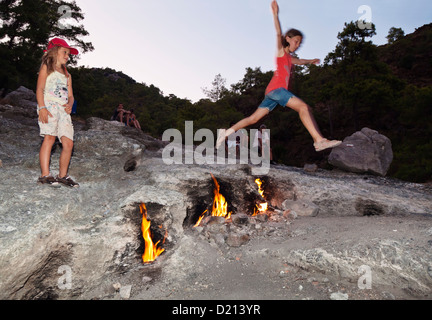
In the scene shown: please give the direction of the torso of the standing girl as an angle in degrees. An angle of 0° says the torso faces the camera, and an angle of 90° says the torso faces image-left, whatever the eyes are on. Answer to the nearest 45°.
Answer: approximately 315°

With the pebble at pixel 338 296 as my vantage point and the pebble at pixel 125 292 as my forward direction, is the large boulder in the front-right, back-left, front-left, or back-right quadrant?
back-right

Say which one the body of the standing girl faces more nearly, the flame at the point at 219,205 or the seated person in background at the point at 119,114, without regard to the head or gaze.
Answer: the flame
